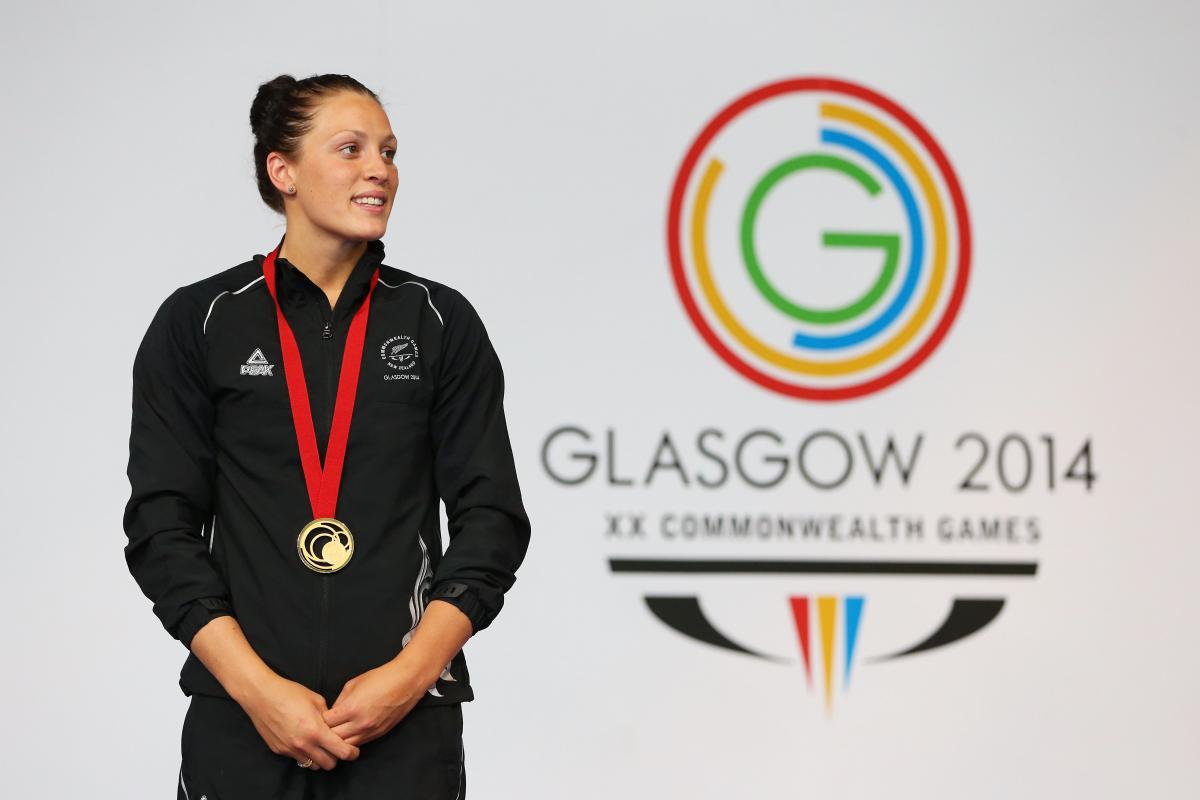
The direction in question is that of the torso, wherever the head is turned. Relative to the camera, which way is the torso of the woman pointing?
toward the camera

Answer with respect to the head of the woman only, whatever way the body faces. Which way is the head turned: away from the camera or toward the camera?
toward the camera
